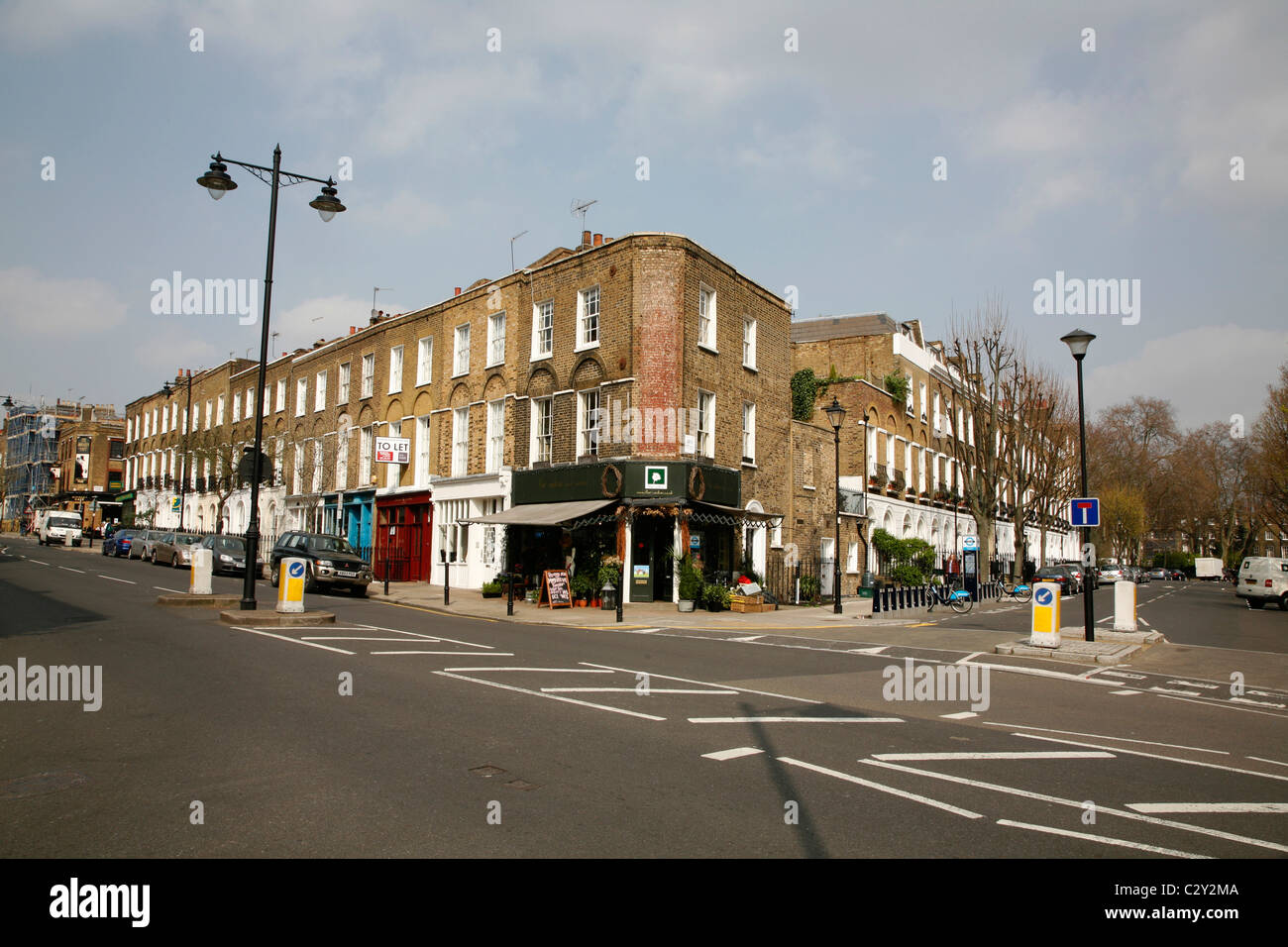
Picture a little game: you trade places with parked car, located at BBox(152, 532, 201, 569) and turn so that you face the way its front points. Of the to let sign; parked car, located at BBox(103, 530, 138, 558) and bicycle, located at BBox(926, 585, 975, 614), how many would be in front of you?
2

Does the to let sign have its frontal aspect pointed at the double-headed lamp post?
yes

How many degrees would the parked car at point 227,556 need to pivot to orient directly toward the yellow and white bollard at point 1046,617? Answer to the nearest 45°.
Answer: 0° — it already faces it

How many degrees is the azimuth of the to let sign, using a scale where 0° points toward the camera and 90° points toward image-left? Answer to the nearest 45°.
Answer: approximately 0°

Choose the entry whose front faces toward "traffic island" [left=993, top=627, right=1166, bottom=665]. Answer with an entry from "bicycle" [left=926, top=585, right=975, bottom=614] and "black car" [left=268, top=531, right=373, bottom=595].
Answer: the black car

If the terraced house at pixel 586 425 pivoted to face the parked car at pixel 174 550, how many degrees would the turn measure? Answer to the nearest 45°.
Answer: approximately 90° to its right

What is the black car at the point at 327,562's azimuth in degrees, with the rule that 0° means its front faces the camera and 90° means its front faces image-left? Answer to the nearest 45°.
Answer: approximately 315°

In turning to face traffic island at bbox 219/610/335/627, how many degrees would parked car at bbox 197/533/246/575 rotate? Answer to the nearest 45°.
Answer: approximately 45° to its right

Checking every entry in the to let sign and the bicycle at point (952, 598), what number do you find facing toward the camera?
1

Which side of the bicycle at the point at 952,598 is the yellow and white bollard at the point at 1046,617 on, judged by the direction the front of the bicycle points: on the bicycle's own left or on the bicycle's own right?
on the bicycle's own left

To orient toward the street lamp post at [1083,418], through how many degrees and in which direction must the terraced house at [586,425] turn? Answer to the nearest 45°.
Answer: approximately 90° to its left
